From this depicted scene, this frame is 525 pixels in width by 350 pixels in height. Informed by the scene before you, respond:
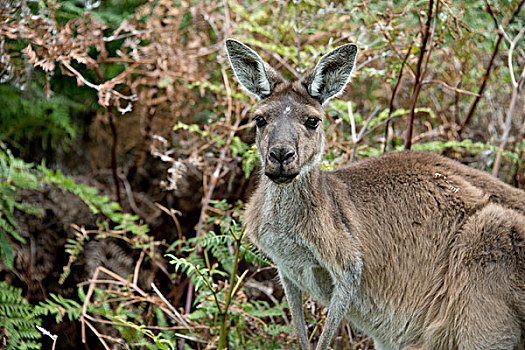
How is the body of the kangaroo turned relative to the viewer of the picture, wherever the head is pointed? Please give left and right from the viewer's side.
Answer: facing the viewer and to the left of the viewer

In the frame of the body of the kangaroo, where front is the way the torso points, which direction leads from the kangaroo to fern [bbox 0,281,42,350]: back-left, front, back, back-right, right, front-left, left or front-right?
front-right

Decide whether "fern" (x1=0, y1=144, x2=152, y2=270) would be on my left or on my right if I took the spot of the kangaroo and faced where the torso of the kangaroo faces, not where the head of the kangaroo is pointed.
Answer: on my right
